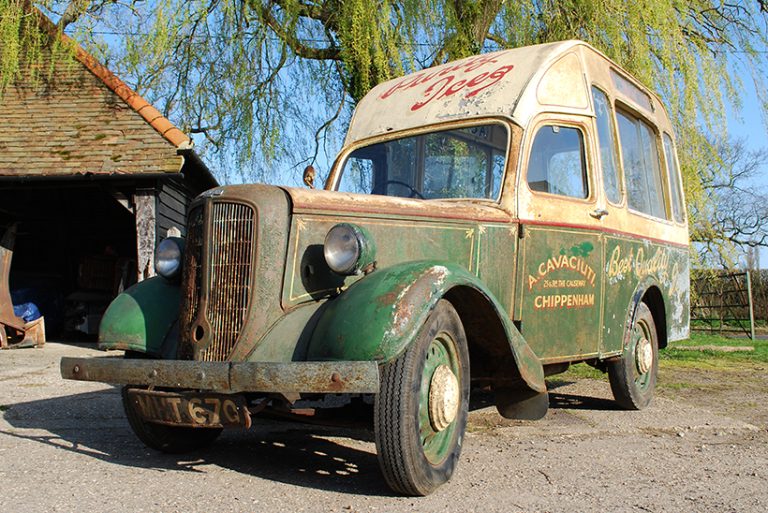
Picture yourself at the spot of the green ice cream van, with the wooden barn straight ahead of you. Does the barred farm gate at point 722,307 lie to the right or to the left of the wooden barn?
right

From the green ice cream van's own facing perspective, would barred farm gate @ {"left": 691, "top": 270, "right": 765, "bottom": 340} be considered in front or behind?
behind

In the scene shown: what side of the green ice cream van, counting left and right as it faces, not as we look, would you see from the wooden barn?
right

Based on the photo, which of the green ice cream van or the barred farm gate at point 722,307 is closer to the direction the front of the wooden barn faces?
the green ice cream van

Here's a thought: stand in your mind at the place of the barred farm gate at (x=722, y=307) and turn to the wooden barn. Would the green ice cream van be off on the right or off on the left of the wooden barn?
left

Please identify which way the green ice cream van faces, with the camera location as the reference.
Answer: facing the viewer and to the left of the viewer

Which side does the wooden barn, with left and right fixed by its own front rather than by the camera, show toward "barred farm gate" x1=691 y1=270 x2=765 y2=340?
left

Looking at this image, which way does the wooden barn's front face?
toward the camera

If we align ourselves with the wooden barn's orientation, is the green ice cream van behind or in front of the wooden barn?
in front

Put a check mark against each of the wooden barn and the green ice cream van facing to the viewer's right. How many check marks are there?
0
